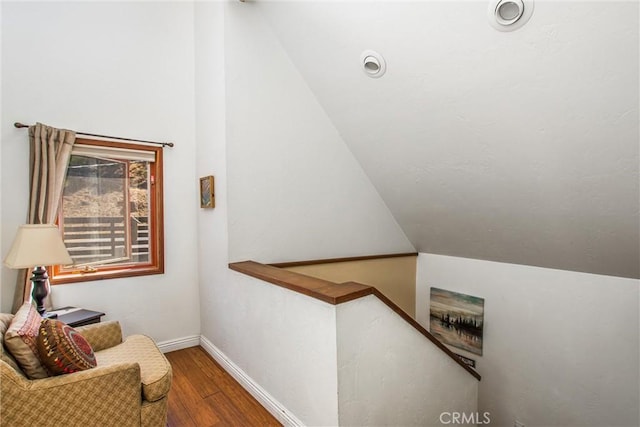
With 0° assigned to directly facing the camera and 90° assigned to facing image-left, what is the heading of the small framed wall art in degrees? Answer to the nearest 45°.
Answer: approximately 45°

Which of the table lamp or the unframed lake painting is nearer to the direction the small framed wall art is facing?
the table lamp

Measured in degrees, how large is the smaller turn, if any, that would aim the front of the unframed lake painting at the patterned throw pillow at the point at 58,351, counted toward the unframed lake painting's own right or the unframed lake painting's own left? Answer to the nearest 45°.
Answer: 0° — it already faces it

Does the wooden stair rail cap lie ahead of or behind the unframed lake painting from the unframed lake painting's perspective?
ahead

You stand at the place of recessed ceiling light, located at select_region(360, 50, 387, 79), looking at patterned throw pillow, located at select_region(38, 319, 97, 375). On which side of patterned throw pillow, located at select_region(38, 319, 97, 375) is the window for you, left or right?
right

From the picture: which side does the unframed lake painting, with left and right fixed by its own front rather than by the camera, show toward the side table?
front

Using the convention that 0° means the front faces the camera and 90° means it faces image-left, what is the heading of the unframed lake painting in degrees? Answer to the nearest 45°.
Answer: approximately 45°

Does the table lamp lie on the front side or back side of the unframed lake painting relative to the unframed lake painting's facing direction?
on the front side

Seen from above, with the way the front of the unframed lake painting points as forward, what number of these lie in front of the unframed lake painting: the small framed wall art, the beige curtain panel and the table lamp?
3

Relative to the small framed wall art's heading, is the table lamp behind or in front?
in front
